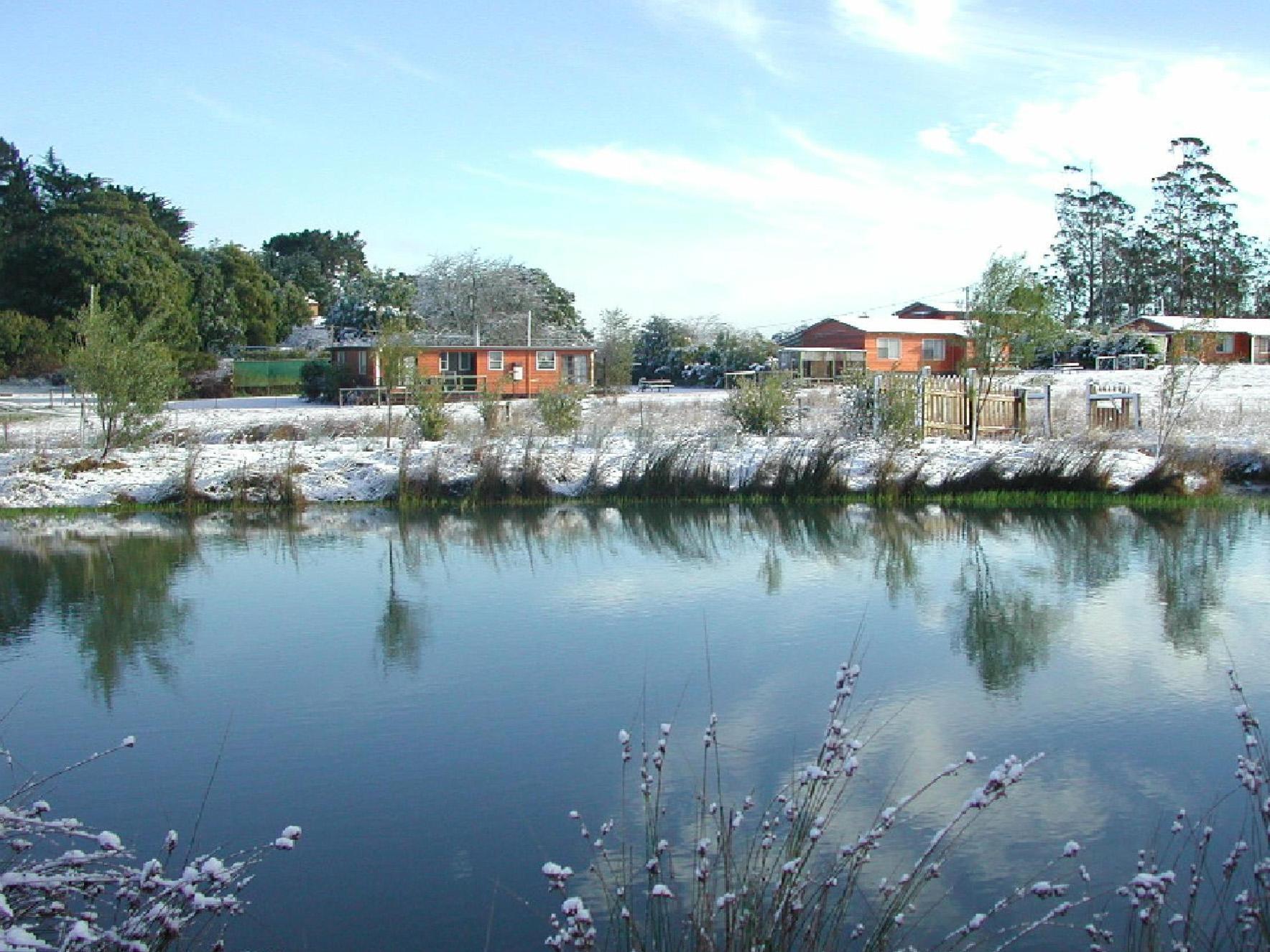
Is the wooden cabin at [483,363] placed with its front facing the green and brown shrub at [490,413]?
yes

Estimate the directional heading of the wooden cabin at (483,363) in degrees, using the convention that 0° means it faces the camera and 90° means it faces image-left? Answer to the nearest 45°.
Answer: approximately 0°

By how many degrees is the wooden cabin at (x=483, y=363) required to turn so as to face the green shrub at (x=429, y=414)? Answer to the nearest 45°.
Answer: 0° — it already faces it

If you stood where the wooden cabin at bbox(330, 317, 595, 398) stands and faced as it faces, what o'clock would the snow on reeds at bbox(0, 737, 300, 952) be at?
The snow on reeds is roughly at 12 o'clock from the wooden cabin.

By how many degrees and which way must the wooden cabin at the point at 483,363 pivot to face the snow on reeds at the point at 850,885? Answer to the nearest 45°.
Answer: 0° — it already faces it

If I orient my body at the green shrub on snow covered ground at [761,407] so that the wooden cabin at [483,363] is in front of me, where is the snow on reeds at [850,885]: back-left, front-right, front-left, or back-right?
back-left

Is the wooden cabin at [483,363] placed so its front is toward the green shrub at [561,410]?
yes
